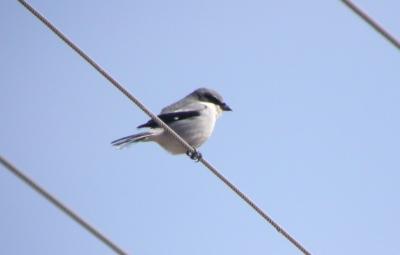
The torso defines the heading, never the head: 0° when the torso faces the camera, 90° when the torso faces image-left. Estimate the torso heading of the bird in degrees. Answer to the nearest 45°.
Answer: approximately 270°
